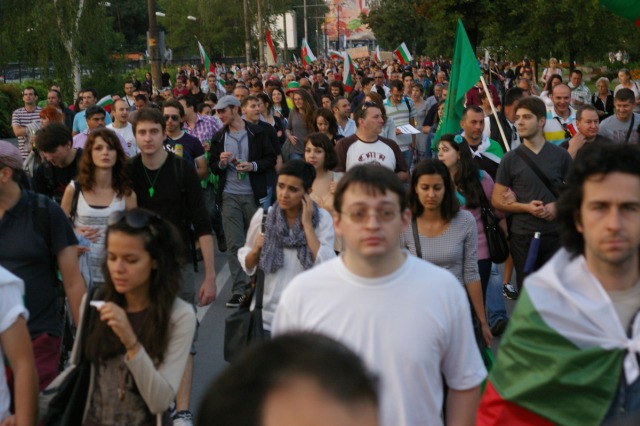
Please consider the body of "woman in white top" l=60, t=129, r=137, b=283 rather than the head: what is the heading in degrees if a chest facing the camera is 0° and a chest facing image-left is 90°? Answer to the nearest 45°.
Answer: approximately 0°

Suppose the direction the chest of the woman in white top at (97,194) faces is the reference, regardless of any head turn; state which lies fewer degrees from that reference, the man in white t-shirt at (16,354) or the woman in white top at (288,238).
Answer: the man in white t-shirt

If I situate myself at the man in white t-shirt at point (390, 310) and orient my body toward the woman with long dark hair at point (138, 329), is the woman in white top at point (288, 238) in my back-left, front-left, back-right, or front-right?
front-right

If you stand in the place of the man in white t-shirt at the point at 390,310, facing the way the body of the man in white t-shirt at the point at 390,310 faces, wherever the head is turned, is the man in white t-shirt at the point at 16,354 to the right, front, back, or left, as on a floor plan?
right

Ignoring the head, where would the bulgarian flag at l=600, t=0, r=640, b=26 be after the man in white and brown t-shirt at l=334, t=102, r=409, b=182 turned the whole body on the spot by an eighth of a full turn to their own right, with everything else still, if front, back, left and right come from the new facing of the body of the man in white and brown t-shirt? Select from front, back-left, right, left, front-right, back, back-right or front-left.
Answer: back-left

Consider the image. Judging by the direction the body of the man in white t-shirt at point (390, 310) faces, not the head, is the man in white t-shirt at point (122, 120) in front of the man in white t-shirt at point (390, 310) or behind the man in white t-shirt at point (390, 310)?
behind

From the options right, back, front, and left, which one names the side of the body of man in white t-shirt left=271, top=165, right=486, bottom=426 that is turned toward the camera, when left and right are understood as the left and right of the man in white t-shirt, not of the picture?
front

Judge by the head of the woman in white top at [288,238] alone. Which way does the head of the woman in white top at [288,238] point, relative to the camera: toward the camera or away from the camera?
toward the camera

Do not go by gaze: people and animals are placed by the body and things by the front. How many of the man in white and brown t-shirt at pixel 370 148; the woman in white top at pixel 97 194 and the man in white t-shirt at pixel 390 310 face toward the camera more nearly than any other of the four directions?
3

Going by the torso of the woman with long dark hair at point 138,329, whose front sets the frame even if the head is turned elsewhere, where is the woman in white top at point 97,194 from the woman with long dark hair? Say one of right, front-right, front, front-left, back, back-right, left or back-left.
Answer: back-right

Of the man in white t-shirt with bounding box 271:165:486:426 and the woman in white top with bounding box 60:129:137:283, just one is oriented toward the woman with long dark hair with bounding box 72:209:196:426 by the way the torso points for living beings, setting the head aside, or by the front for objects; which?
the woman in white top

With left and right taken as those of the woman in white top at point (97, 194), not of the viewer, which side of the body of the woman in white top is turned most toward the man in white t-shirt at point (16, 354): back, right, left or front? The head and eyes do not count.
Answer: front

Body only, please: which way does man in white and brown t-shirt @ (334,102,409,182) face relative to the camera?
toward the camera

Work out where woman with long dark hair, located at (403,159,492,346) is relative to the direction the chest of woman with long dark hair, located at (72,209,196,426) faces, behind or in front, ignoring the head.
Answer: behind
